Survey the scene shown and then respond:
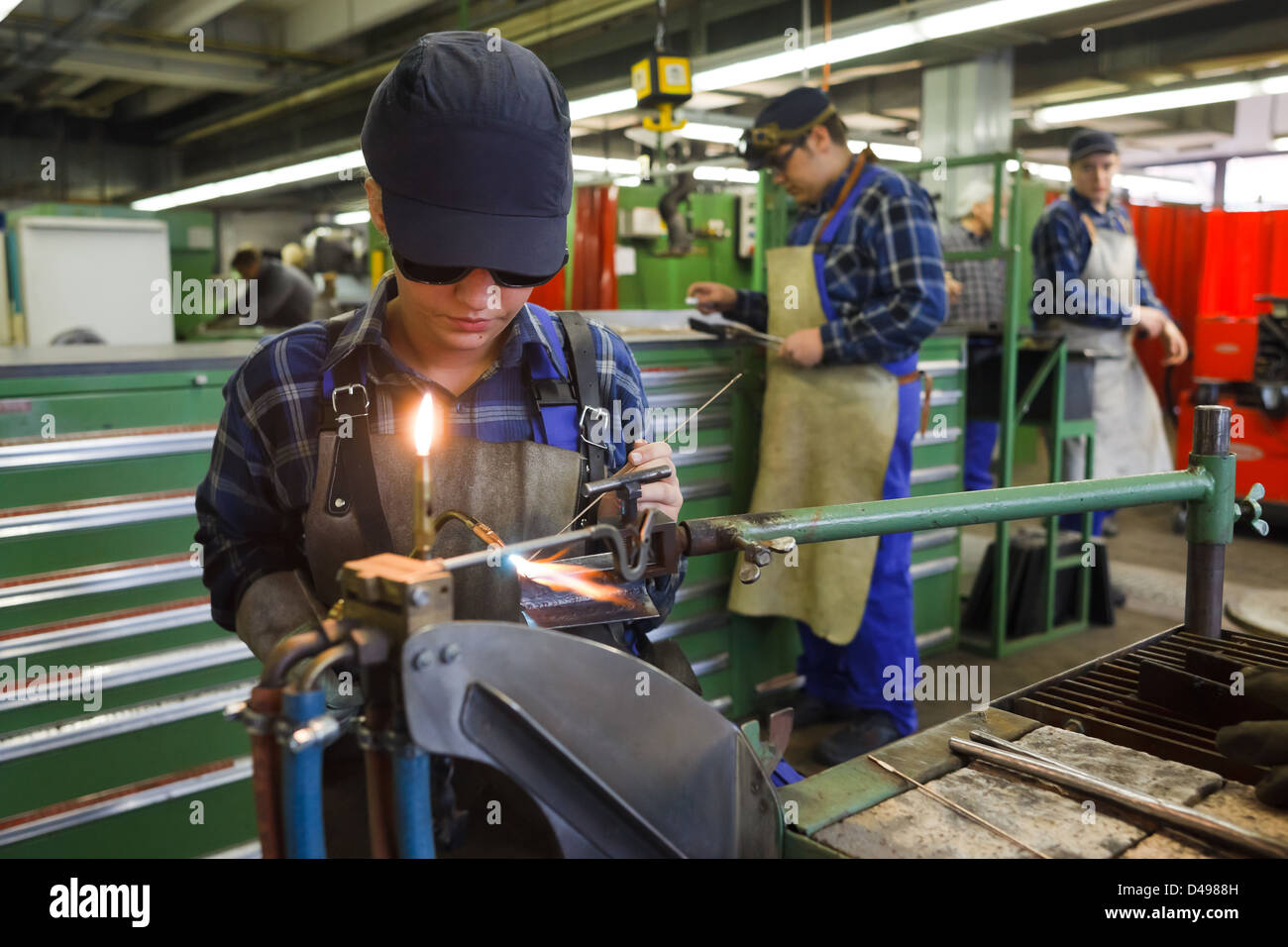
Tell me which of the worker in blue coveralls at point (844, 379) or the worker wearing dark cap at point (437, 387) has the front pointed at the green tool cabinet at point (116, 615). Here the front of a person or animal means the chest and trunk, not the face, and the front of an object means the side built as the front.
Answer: the worker in blue coveralls

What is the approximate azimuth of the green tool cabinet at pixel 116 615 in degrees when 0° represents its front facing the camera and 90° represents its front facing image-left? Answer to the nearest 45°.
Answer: approximately 315°

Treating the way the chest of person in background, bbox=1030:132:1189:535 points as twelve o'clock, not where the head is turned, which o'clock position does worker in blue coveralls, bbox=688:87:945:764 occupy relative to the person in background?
The worker in blue coveralls is roughly at 2 o'clock from the person in background.

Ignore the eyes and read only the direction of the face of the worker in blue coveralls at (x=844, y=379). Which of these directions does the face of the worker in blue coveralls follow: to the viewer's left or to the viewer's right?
to the viewer's left

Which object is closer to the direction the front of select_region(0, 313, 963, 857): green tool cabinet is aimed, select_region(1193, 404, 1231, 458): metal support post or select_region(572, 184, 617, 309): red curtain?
the metal support post

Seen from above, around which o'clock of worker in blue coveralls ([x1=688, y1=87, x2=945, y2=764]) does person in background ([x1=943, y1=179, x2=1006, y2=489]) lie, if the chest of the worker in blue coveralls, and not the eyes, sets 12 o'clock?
The person in background is roughly at 5 o'clock from the worker in blue coveralls.

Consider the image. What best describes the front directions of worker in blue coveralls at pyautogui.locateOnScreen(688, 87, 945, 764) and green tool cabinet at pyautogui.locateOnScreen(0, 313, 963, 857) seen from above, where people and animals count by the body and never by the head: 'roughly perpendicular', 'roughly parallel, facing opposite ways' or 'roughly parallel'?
roughly perpendicular

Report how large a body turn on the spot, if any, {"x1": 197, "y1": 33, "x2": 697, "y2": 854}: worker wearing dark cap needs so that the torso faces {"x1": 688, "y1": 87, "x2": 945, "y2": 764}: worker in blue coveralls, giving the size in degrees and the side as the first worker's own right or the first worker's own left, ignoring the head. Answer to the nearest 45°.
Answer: approximately 135° to the first worker's own left
